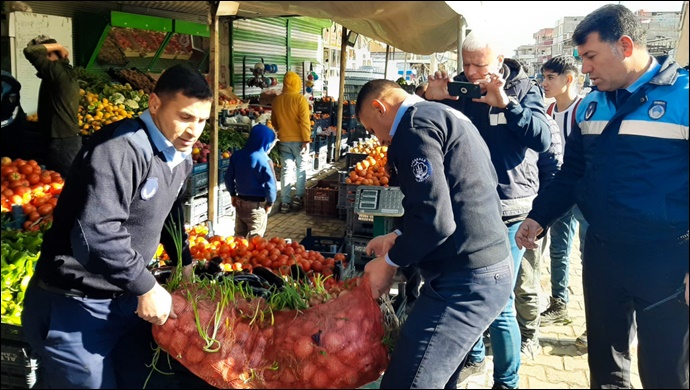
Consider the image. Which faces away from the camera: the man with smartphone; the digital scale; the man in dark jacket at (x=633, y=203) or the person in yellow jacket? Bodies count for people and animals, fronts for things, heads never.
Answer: the person in yellow jacket

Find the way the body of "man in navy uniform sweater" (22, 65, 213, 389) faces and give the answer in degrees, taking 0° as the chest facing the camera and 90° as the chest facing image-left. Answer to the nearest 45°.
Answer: approximately 315°

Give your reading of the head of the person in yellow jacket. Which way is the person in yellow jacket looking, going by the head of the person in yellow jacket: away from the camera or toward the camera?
away from the camera

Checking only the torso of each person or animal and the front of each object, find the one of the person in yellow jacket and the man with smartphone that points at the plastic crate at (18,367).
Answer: the man with smartphone

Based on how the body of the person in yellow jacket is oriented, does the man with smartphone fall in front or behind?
behind

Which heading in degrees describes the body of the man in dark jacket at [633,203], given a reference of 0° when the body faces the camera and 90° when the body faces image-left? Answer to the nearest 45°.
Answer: approximately 45°

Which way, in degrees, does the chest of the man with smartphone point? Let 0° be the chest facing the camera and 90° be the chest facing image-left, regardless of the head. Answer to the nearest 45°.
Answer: approximately 45°

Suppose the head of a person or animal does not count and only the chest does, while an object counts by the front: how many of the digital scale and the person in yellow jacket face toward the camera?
1

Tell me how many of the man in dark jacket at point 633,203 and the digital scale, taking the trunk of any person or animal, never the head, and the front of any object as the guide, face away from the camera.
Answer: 0

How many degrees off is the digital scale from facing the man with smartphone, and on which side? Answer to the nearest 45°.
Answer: approximately 45° to its left

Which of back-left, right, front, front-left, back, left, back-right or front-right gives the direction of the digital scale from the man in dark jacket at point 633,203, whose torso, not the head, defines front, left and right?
right

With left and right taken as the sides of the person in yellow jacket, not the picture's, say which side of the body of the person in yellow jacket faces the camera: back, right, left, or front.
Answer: back

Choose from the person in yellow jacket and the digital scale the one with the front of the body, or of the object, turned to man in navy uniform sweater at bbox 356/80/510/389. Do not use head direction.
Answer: the digital scale

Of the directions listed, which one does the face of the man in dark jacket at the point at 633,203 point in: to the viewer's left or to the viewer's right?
to the viewer's left

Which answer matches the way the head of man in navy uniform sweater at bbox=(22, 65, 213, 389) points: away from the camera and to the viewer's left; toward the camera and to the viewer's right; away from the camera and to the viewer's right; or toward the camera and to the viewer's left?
toward the camera and to the viewer's right
